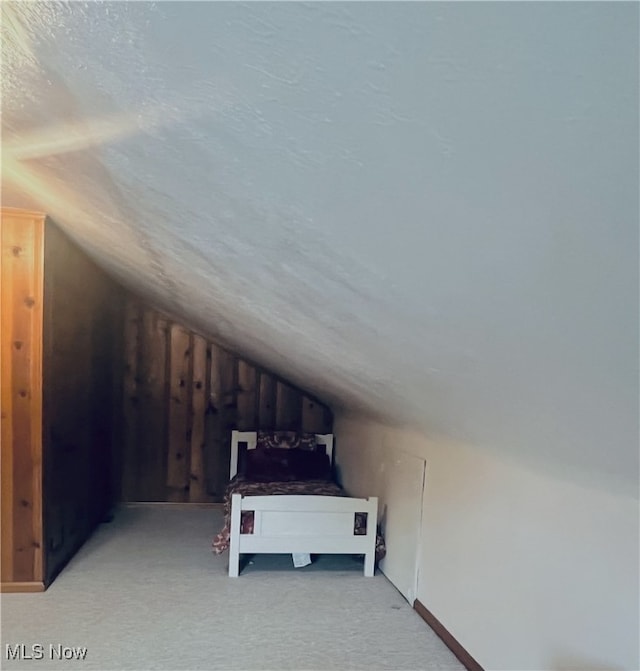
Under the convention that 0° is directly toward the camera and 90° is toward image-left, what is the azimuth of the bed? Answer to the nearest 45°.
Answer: approximately 0°
